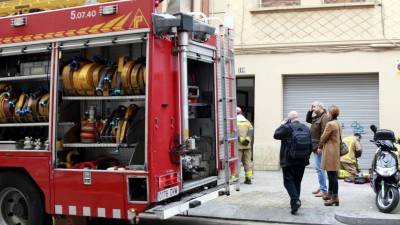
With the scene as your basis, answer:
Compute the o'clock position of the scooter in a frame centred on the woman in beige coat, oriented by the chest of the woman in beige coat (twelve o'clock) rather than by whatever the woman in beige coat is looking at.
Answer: The scooter is roughly at 6 o'clock from the woman in beige coat.

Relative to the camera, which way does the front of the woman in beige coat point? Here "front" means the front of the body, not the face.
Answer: to the viewer's left

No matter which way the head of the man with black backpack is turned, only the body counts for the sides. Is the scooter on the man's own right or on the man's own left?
on the man's own right

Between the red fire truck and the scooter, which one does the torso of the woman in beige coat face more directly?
the red fire truck

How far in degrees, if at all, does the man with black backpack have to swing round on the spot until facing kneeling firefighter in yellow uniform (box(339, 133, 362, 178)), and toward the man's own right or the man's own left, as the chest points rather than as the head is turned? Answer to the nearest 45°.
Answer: approximately 45° to the man's own right

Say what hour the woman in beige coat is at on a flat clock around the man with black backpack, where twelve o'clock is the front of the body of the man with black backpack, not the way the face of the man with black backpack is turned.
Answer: The woman in beige coat is roughly at 3 o'clock from the man with black backpack.

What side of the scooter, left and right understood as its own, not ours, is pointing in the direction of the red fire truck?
right

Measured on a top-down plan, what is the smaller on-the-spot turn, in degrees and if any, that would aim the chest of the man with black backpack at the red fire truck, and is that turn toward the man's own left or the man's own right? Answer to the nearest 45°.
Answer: approximately 90° to the man's own left
